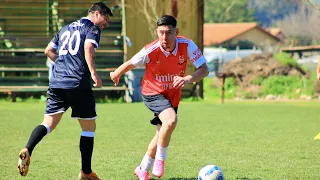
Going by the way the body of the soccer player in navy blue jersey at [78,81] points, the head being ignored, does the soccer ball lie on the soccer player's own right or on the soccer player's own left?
on the soccer player's own right

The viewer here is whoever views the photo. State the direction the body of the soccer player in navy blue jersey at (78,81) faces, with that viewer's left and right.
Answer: facing away from the viewer and to the right of the viewer

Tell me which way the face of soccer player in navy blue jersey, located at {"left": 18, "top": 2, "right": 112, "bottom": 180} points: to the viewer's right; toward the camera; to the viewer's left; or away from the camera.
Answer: to the viewer's right
